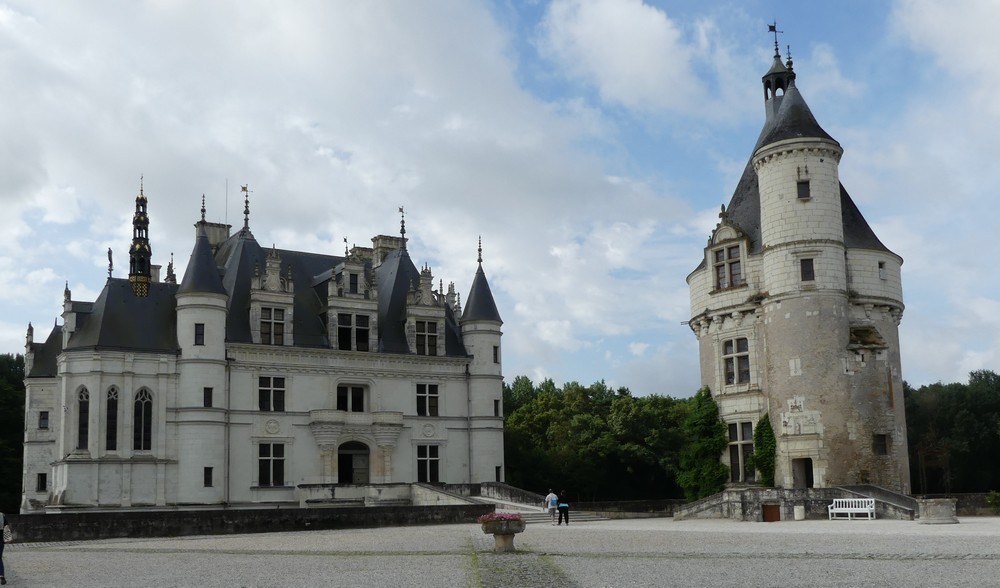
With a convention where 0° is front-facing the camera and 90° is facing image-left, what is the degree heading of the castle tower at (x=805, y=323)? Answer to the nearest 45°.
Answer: approximately 0°

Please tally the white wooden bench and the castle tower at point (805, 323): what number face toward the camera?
2

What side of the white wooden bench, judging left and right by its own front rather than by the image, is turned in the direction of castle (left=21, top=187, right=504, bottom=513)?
right

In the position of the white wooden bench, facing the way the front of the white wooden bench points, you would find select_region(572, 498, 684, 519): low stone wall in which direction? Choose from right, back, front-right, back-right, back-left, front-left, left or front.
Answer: back-right

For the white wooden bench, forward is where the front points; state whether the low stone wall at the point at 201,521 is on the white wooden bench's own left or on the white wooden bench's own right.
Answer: on the white wooden bench's own right

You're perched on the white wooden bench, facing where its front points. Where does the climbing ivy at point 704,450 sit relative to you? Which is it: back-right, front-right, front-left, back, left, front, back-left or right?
back-right
